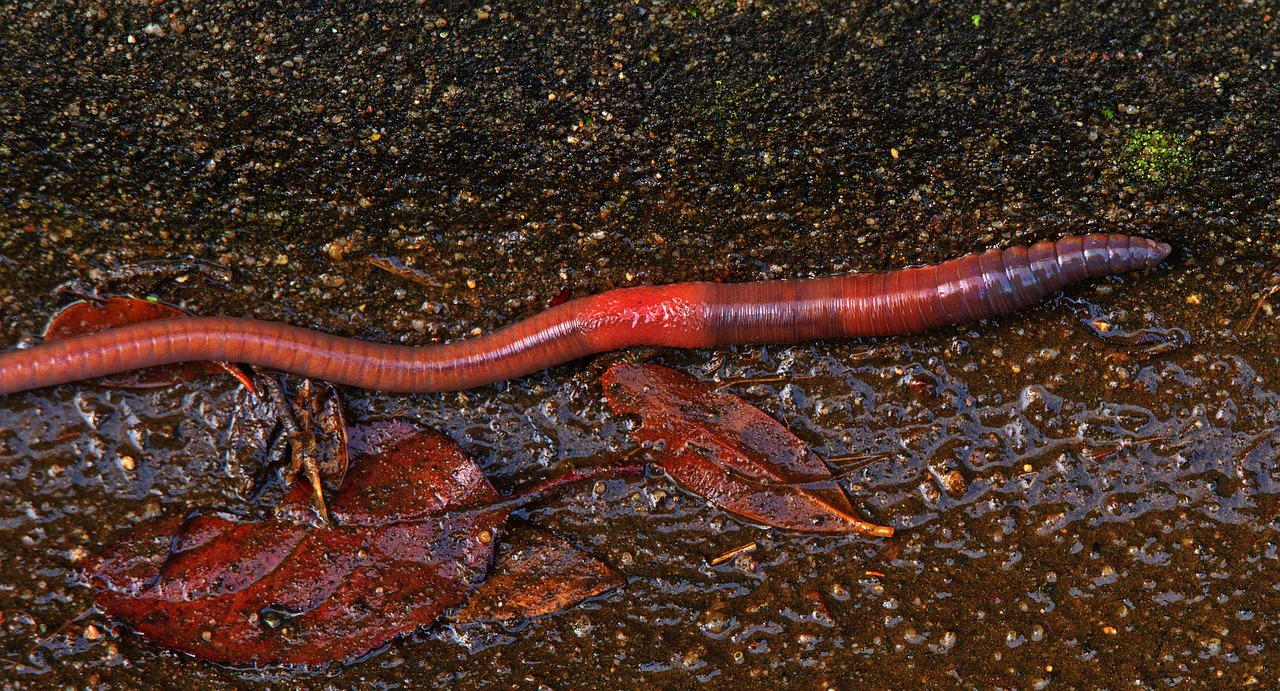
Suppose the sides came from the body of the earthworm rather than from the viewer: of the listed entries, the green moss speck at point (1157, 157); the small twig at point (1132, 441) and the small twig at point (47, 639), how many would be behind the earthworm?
1

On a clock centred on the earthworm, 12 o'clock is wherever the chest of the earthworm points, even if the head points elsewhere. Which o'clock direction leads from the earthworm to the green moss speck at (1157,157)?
The green moss speck is roughly at 12 o'clock from the earthworm.

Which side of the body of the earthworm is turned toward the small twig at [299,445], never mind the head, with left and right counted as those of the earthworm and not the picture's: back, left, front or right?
back

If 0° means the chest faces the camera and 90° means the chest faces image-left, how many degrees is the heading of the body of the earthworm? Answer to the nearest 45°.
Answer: approximately 270°

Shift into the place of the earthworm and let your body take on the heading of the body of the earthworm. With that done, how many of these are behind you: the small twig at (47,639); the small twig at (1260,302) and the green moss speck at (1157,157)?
1

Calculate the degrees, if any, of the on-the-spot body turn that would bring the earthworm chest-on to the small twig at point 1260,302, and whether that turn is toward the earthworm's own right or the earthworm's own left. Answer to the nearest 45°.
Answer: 0° — it already faces it

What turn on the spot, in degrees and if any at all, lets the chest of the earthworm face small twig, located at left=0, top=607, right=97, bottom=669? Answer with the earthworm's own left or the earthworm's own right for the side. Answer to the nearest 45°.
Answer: approximately 180°

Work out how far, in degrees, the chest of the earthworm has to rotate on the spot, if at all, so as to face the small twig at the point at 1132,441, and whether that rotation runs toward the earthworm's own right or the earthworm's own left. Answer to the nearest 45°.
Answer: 0° — it already faces it
